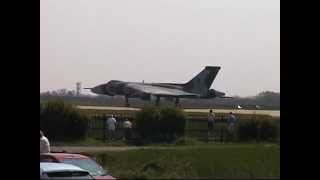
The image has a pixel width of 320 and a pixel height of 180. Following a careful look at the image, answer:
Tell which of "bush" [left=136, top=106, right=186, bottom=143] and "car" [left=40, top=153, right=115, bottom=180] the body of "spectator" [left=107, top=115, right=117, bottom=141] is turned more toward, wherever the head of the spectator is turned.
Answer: the bush

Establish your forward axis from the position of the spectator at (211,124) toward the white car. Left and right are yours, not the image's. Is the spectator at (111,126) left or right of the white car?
right

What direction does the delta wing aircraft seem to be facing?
to the viewer's left

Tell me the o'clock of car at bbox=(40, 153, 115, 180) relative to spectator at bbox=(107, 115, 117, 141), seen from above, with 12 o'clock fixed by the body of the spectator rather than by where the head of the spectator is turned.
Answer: The car is roughly at 6 o'clock from the spectator.

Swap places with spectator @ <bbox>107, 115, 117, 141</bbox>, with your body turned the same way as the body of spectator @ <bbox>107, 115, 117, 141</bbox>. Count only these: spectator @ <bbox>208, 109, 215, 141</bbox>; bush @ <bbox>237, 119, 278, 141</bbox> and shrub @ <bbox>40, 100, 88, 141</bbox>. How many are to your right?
2

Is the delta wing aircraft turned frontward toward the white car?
no

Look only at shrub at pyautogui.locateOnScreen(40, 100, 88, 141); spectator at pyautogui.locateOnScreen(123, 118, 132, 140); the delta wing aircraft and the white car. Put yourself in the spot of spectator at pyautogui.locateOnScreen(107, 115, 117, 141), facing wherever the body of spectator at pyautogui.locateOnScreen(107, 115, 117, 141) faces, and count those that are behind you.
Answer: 1

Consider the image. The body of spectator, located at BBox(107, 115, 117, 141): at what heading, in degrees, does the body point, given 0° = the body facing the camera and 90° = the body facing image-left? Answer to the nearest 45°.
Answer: approximately 180°

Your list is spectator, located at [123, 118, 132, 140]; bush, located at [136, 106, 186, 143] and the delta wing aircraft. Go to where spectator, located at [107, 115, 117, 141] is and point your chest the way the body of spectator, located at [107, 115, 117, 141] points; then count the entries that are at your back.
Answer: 0

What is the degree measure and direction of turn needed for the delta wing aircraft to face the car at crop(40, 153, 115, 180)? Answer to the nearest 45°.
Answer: approximately 90° to its left

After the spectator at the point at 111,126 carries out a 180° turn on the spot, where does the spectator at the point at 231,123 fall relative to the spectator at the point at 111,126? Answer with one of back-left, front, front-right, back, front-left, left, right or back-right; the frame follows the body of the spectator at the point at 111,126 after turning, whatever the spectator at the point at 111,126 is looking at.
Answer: left

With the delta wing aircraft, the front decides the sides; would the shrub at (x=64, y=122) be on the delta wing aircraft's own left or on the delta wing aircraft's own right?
on the delta wing aircraft's own left

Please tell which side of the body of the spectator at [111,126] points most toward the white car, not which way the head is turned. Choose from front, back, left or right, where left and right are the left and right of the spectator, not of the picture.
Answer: back

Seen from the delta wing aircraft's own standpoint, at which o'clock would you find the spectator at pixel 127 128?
The spectator is roughly at 9 o'clock from the delta wing aircraft.

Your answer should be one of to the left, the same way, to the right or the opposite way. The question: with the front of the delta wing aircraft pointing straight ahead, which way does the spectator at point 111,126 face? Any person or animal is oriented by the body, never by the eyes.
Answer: to the right

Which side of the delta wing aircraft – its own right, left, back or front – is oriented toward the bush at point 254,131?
left
